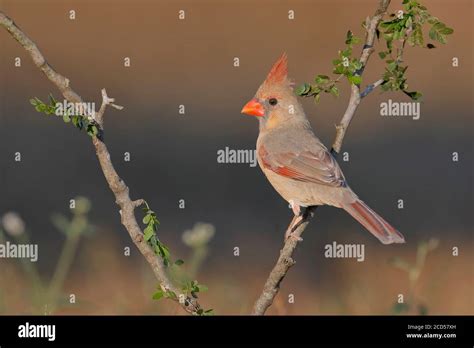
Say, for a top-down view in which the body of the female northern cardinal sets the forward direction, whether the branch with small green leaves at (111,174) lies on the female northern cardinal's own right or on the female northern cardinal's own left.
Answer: on the female northern cardinal's own left

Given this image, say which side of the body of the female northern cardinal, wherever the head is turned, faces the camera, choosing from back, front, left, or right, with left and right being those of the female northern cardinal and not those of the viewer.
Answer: left
